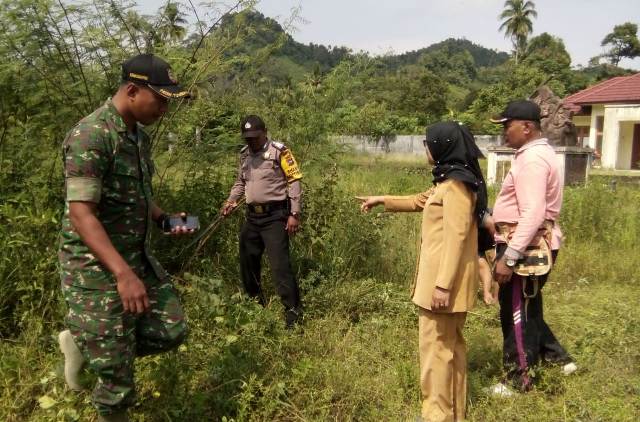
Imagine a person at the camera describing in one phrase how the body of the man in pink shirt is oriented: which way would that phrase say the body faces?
to the viewer's left

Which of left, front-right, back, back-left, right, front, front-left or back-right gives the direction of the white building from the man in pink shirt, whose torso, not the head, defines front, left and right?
right

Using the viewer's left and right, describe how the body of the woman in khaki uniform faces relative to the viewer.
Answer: facing to the left of the viewer

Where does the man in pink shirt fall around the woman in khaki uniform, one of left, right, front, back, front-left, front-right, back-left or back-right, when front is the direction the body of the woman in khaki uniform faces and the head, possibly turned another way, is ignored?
back-right

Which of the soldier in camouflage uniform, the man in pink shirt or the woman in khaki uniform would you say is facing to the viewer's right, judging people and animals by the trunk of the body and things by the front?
the soldier in camouflage uniform

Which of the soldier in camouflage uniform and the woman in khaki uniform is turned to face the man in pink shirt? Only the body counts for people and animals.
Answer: the soldier in camouflage uniform

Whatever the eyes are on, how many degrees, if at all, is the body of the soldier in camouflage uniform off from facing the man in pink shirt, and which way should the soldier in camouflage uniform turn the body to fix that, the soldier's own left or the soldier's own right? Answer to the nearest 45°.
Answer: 0° — they already face them

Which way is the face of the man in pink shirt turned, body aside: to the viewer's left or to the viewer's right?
to the viewer's left

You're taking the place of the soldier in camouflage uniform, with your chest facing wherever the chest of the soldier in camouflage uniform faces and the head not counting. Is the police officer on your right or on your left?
on your left

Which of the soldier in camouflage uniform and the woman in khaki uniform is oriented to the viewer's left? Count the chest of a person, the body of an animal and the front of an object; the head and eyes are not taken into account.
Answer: the woman in khaki uniform

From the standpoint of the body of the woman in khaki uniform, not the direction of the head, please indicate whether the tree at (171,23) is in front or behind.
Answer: in front

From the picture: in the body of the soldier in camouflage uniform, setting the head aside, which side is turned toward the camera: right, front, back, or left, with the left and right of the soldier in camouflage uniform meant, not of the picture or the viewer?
right
